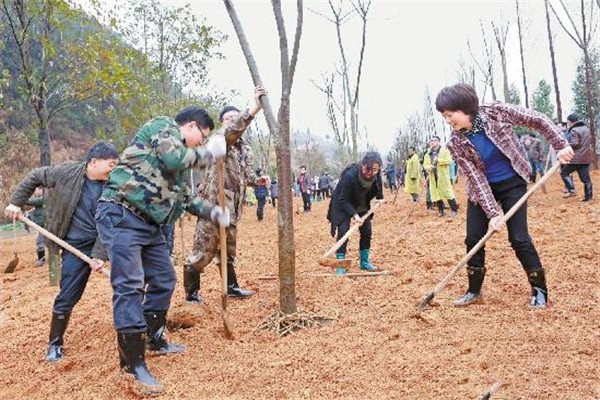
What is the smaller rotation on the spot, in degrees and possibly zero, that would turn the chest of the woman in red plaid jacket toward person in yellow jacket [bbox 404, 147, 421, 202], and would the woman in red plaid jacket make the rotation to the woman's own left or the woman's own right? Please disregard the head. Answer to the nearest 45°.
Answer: approximately 135° to the woman's own right

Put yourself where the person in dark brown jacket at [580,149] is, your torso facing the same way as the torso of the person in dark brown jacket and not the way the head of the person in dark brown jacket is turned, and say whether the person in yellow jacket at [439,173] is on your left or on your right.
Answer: on your left

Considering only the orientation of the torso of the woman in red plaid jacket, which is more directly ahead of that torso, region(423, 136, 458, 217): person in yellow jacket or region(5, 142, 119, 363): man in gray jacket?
the man in gray jacket

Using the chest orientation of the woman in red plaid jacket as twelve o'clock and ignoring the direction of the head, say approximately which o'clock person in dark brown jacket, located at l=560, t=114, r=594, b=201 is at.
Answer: The person in dark brown jacket is roughly at 5 o'clock from the woman in red plaid jacket.

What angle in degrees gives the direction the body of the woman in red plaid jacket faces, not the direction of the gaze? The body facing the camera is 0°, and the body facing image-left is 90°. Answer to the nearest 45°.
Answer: approximately 45°

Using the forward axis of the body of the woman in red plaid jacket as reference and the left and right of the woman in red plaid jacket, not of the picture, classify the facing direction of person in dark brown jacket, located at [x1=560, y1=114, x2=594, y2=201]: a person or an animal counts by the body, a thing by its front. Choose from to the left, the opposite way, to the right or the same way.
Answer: to the right

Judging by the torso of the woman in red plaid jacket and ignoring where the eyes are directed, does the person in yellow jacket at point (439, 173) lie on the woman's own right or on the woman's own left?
on the woman's own right

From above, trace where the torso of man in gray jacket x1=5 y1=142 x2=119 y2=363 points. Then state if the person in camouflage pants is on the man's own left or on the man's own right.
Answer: on the man's own left

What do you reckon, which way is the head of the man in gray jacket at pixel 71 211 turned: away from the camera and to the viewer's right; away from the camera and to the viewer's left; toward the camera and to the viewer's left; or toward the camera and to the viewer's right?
toward the camera and to the viewer's right

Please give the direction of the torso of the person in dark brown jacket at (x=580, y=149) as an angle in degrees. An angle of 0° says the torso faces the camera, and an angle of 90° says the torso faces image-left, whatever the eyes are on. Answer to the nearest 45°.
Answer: approximately 135°
